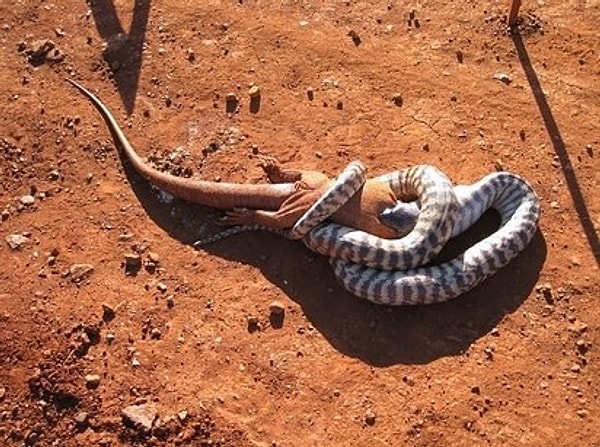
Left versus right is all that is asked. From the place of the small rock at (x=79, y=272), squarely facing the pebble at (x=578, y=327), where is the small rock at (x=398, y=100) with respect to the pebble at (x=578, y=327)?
left

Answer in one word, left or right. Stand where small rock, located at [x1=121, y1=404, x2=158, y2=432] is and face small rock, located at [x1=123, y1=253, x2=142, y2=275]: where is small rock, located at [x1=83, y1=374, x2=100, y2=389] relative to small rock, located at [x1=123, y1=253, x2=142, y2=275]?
left
